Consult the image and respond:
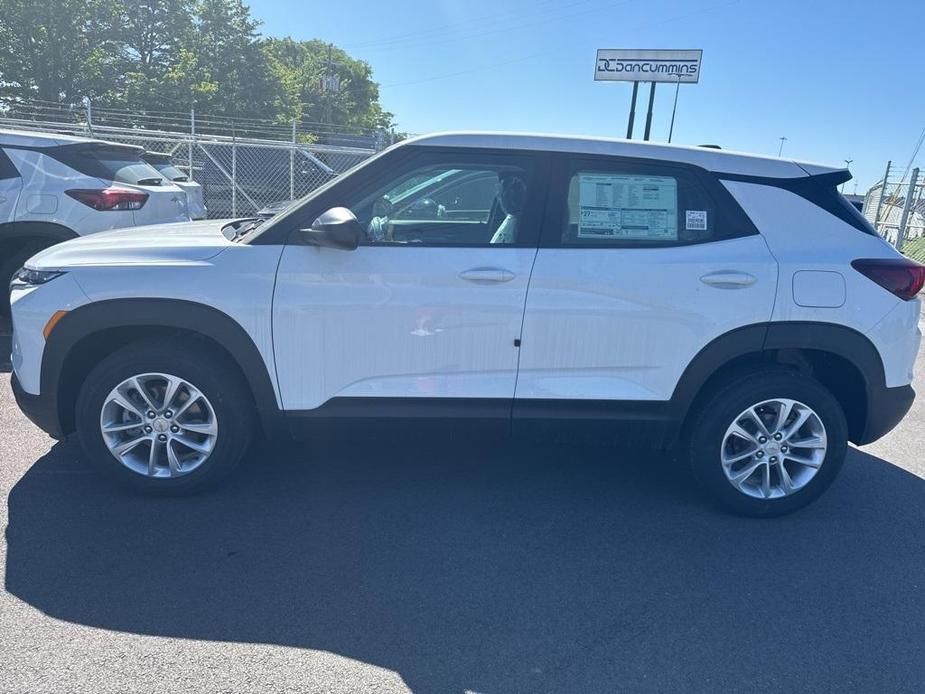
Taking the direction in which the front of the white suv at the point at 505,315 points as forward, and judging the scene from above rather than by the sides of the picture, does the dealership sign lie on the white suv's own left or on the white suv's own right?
on the white suv's own right

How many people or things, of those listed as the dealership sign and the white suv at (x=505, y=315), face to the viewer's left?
1

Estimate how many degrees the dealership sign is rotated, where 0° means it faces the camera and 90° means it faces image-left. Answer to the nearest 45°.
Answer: approximately 0°

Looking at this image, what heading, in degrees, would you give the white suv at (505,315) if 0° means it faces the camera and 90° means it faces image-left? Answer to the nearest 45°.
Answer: approximately 90°

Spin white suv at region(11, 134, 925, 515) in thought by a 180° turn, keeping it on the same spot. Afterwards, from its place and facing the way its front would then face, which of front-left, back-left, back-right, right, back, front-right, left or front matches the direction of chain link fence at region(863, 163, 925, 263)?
front-left

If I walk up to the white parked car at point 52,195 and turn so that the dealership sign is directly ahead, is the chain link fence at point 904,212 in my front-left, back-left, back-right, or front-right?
front-right

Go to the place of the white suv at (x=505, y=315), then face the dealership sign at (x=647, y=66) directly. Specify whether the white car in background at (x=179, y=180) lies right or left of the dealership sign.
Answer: left

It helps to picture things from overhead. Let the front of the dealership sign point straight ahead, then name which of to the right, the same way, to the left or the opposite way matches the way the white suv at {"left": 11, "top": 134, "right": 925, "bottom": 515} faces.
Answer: to the right

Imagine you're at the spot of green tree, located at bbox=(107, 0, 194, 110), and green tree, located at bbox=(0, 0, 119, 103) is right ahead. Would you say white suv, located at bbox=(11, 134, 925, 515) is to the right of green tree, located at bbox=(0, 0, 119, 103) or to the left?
left

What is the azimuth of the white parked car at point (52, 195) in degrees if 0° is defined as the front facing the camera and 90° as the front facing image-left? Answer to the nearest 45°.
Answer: approximately 135°

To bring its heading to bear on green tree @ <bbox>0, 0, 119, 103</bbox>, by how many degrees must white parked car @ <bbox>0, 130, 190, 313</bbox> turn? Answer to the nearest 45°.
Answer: approximately 45° to its right

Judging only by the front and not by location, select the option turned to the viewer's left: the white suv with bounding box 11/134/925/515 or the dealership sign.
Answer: the white suv

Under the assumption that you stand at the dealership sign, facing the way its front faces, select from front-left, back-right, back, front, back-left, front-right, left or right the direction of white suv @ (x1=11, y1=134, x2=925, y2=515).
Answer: front

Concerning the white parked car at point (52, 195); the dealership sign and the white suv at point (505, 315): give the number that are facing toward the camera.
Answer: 1
